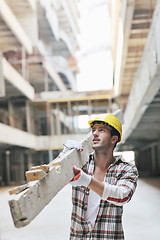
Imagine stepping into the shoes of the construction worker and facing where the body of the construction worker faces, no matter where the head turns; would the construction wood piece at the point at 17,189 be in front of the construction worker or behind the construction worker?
in front

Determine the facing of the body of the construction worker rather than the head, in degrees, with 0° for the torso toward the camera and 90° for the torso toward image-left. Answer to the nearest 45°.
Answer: approximately 45°
